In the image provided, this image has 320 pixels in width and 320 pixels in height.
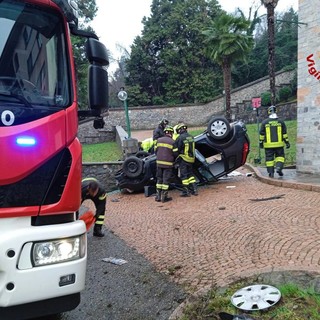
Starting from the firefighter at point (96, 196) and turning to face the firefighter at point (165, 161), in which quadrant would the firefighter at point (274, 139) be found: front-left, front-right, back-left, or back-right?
front-right

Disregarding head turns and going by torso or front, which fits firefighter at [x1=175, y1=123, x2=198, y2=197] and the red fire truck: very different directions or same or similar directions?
very different directions

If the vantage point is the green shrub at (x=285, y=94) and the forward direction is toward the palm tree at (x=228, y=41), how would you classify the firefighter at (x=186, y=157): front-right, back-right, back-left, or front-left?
front-left

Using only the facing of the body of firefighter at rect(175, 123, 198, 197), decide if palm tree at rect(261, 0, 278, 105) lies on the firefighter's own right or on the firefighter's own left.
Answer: on the firefighter's own right

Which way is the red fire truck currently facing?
toward the camera
